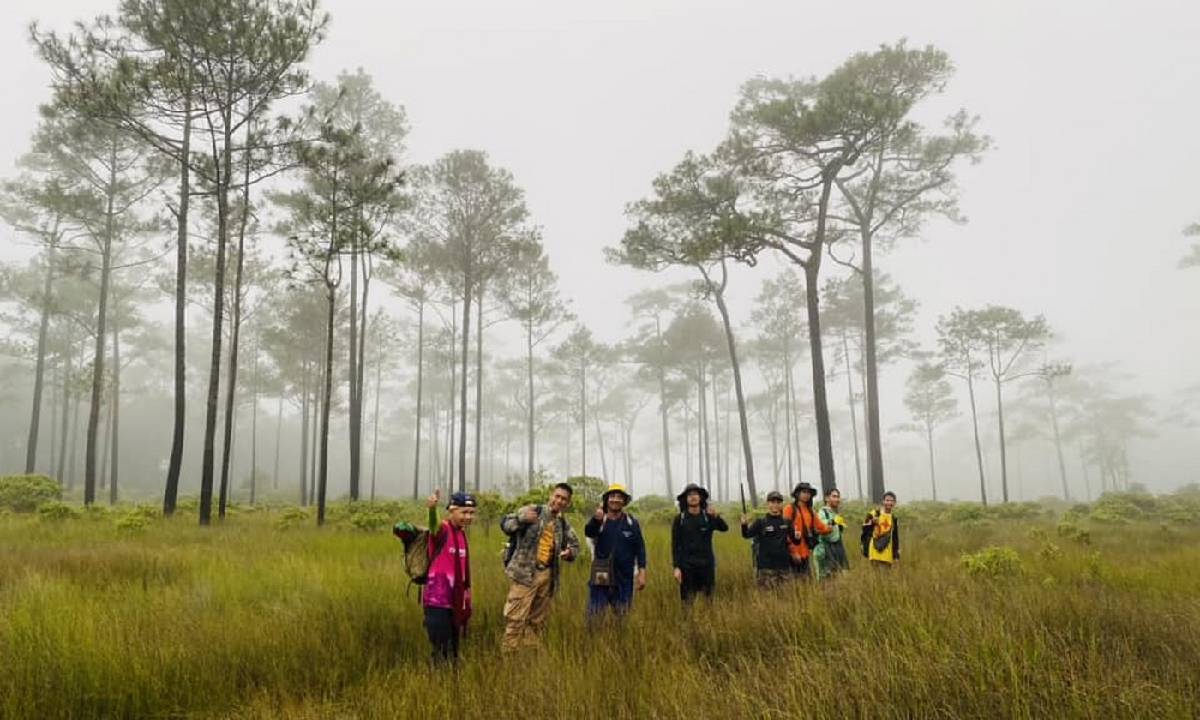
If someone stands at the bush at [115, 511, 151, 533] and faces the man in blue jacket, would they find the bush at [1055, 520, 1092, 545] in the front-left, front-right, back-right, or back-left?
front-left

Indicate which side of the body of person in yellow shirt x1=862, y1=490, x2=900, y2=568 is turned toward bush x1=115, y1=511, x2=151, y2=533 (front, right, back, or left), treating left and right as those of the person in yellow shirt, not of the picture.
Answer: right

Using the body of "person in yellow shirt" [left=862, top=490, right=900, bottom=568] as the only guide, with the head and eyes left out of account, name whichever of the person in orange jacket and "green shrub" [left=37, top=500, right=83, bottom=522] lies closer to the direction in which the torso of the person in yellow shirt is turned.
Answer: the person in orange jacket

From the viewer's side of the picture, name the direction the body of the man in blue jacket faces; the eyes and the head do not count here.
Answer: toward the camera

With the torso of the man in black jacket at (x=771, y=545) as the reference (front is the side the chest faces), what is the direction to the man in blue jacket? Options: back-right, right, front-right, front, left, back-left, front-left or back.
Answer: front-right

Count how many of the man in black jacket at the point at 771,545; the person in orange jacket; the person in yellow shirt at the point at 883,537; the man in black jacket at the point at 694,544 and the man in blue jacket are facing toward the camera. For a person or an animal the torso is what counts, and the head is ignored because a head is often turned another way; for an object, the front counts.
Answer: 5

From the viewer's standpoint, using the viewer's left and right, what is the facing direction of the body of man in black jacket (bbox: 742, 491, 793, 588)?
facing the viewer

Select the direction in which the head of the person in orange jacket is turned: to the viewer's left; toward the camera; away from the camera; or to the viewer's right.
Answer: toward the camera

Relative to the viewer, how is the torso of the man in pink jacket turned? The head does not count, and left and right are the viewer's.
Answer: facing the viewer and to the right of the viewer

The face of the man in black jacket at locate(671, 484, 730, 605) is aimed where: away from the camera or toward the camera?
toward the camera

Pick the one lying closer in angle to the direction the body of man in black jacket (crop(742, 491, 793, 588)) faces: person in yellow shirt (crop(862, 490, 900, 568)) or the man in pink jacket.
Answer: the man in pink jacket

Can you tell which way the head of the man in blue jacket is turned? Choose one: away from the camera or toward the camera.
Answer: toward the camera

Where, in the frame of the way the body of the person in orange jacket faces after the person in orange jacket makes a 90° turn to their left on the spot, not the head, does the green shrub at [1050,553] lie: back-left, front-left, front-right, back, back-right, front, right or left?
front-left

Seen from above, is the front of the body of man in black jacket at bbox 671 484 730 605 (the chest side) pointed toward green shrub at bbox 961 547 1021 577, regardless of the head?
no

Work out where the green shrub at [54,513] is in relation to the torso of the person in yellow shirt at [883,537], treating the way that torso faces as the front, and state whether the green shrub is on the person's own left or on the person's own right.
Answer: on the person's own right
